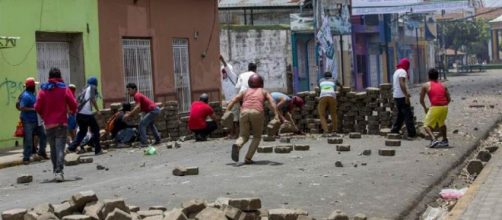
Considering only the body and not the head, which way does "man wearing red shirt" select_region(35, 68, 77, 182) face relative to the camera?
away from the camera

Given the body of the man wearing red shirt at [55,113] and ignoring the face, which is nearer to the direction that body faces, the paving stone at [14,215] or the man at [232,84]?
the man

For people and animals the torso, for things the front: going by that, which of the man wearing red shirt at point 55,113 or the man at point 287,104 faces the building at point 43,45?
the man wearing red shirt

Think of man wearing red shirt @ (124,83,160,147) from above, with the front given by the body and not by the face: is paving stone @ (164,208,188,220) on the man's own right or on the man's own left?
on the man's own left

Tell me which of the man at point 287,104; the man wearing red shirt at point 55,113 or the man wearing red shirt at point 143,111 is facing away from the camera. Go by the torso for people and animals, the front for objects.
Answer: the man wearing red shirt at point 55,113

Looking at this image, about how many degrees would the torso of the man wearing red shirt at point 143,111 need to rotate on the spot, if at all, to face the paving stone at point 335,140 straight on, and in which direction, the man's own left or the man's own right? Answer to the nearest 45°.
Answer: approximately 135° to the man's own left

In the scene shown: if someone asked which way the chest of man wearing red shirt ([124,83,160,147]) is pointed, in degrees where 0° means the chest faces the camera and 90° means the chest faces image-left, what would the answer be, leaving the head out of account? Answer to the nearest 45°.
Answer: approximately 90°
